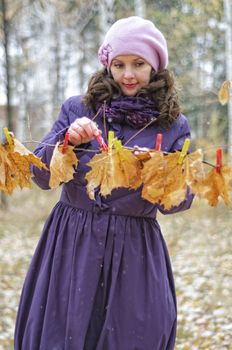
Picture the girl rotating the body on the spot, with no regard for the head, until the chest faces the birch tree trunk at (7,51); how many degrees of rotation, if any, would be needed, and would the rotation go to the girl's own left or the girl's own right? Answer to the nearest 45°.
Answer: approximately 180°

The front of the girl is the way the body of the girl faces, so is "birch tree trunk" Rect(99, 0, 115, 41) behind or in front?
behind

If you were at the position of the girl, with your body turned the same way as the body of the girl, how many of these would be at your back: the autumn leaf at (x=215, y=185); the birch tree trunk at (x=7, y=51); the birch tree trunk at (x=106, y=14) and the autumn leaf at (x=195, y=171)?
2

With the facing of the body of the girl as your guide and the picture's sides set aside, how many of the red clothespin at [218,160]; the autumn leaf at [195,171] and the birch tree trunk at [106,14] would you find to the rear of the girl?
1

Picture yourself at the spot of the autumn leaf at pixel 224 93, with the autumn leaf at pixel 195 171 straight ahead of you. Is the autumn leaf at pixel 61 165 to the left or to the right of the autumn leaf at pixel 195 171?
right

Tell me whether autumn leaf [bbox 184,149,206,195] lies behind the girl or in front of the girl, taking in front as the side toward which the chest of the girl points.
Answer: in front

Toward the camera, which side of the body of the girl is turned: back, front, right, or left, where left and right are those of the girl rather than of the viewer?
front

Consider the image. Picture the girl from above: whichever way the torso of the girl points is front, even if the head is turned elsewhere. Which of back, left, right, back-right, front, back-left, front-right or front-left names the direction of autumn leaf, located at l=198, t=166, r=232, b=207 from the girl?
front-left
